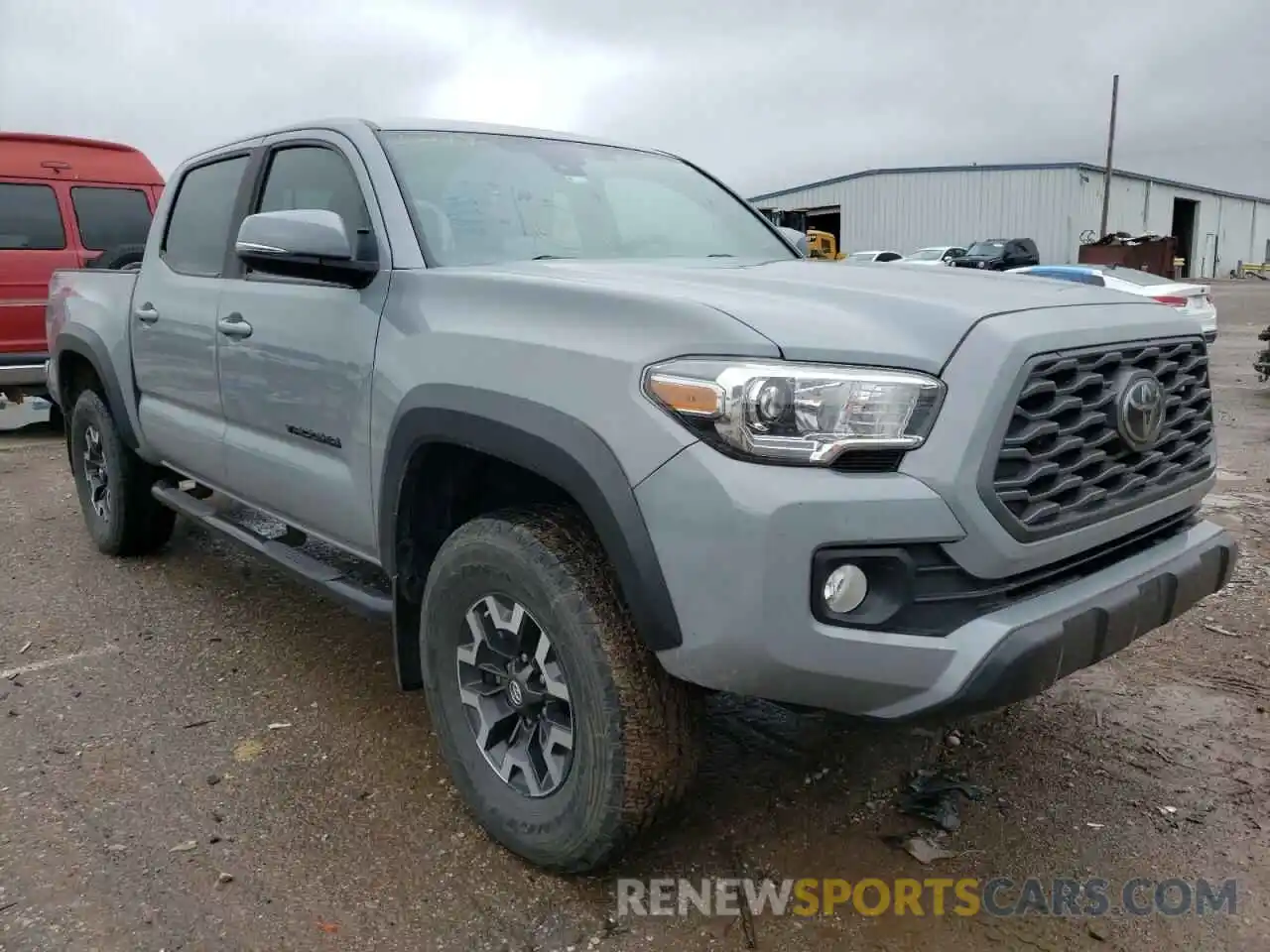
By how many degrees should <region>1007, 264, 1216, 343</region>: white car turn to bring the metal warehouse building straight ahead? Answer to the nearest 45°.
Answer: approximately 45° to its right

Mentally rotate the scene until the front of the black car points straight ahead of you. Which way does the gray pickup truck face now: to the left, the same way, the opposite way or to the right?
to the left

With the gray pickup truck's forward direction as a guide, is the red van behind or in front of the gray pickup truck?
behind

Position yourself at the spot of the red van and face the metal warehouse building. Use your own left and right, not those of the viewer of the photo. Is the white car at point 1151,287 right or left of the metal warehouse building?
right

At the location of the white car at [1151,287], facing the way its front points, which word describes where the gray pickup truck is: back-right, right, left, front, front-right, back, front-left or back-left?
back-left

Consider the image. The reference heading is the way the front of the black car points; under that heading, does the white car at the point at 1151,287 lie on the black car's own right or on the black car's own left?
on the black car's own left

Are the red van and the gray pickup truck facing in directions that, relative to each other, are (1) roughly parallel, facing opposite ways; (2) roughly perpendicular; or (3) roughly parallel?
roughly perpendicular

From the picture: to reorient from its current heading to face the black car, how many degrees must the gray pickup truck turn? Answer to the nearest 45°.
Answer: approximately 135° to its left

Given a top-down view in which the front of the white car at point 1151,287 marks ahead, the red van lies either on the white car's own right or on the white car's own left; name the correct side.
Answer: on the white car's own left
